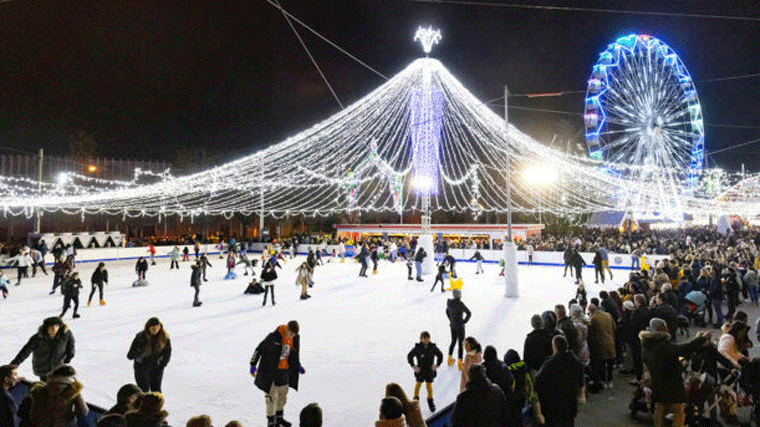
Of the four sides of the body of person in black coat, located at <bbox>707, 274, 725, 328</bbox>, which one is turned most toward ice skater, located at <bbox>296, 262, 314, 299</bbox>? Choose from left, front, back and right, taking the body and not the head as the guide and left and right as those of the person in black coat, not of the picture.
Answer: front

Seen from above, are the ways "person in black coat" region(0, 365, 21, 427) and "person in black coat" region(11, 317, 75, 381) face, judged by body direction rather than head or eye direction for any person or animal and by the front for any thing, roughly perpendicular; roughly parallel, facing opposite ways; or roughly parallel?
roughly perpendicular

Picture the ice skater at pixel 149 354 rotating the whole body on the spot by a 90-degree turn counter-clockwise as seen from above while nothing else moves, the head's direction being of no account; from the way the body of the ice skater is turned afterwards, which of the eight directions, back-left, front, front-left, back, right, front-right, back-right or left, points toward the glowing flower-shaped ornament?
front-left

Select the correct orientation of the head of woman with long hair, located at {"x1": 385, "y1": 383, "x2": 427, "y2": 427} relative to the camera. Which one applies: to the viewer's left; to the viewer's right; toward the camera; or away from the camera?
away from the camera

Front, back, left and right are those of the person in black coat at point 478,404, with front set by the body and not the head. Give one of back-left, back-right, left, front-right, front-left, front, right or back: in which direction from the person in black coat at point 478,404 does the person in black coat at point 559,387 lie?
front-right

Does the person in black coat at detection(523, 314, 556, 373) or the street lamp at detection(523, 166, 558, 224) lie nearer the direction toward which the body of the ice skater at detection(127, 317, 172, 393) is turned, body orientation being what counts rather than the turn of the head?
the person in black coat

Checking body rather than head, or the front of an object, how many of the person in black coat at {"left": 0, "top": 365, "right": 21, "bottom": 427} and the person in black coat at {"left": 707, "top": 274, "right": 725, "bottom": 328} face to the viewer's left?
1

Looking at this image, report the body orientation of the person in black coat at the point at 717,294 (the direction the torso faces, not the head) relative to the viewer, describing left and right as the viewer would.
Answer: facing to the left of the viewer

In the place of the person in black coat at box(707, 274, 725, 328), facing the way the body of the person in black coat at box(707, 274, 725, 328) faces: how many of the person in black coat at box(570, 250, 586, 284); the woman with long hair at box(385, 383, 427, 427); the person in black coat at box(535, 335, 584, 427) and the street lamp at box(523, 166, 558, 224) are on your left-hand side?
2

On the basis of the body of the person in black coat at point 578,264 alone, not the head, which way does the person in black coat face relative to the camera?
away from the camera

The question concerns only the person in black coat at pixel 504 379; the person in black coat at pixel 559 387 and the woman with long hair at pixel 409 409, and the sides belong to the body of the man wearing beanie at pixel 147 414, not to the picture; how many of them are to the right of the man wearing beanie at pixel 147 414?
3

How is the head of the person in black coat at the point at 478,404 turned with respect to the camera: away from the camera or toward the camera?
away from the camera

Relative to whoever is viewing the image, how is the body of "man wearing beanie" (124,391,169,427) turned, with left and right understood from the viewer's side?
facing away from the viewer
